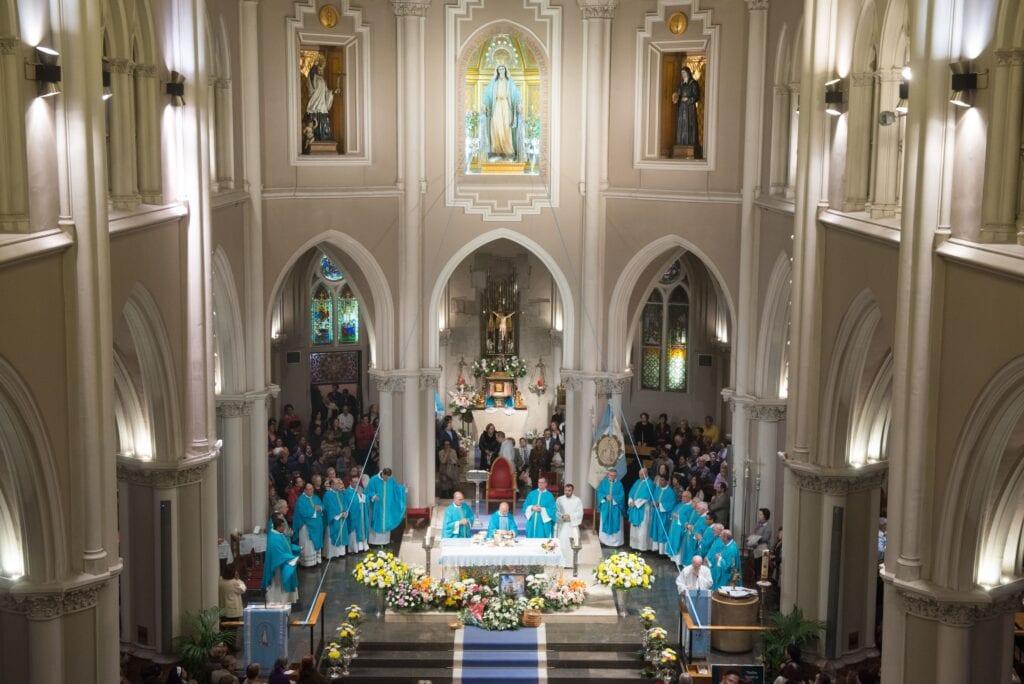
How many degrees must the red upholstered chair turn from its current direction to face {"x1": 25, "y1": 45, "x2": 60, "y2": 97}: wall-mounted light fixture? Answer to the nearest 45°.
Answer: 0° — it already faces it

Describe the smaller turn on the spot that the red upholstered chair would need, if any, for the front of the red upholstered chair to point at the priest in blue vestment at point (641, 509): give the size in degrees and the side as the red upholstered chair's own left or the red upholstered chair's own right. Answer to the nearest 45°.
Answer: approximately 45° to the red upholstered chair's own left

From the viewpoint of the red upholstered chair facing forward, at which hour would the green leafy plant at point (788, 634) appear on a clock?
The green leafy plant is roughly at 11 o'clock from the red upholstered chair.

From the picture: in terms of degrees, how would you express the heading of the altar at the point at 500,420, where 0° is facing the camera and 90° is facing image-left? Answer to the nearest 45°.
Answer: approximately 0°

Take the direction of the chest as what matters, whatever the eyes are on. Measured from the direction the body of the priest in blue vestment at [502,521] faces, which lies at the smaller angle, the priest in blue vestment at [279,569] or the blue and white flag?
the priest in blue vestment

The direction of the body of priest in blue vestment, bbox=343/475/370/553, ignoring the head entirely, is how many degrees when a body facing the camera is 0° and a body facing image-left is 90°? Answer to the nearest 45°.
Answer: approximately 315°
